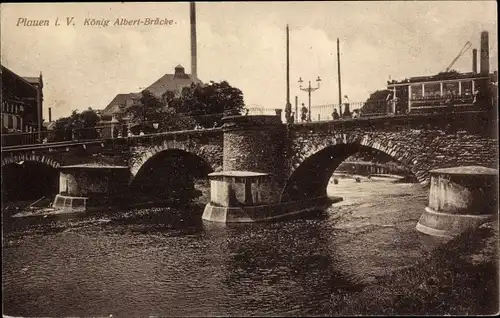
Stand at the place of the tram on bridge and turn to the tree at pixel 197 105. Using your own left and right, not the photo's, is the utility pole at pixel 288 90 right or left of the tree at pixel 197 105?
left
